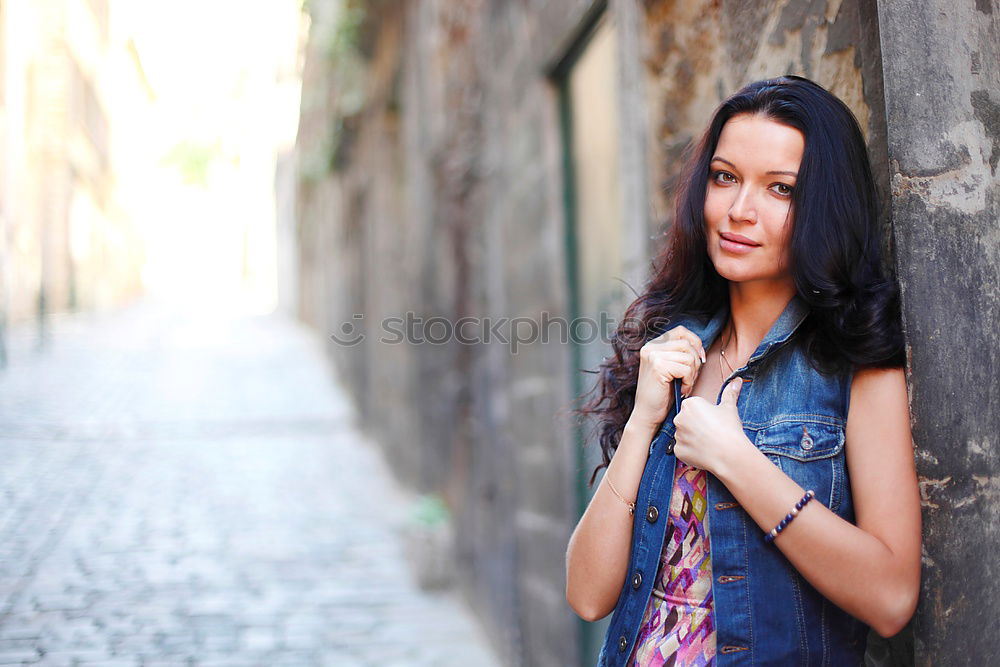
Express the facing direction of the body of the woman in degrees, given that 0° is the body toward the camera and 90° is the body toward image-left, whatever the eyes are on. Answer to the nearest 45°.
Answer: approximately 45°
